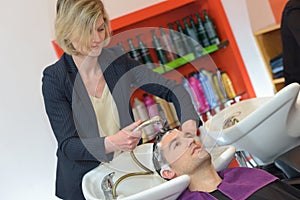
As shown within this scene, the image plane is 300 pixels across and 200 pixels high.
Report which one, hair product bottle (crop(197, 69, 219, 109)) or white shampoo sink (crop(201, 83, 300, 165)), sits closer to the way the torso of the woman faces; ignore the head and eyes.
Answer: the white shampoo sink

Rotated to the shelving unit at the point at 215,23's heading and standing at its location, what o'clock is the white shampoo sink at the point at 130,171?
The white shampoo sink is roughly at 1 o'clock from the shelving unit.

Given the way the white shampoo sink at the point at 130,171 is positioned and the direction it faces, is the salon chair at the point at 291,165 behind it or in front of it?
in front

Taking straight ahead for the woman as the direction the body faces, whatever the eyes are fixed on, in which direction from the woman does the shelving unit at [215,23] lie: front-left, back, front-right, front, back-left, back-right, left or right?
left

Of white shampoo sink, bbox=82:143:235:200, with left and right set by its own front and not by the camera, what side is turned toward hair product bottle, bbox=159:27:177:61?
left

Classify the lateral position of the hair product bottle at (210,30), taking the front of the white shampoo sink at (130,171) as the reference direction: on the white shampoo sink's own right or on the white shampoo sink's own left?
on the white shampoo sink's own left

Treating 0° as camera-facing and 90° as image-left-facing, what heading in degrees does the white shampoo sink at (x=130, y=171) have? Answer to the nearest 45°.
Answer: approximately 315°

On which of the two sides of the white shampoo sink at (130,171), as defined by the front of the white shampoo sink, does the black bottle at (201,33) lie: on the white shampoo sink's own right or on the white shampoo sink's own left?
on the white shampoo sink's own left

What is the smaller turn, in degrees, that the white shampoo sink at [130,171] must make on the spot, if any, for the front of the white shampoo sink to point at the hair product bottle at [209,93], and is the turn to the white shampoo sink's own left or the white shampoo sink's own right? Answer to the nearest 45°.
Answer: approximately 90° to the white shampoo sink's own left

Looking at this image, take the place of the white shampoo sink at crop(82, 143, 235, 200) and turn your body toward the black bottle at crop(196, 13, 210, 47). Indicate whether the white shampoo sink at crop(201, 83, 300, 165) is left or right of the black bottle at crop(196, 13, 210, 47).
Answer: right

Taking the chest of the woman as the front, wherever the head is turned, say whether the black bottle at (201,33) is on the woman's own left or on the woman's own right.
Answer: on the woman's own left
